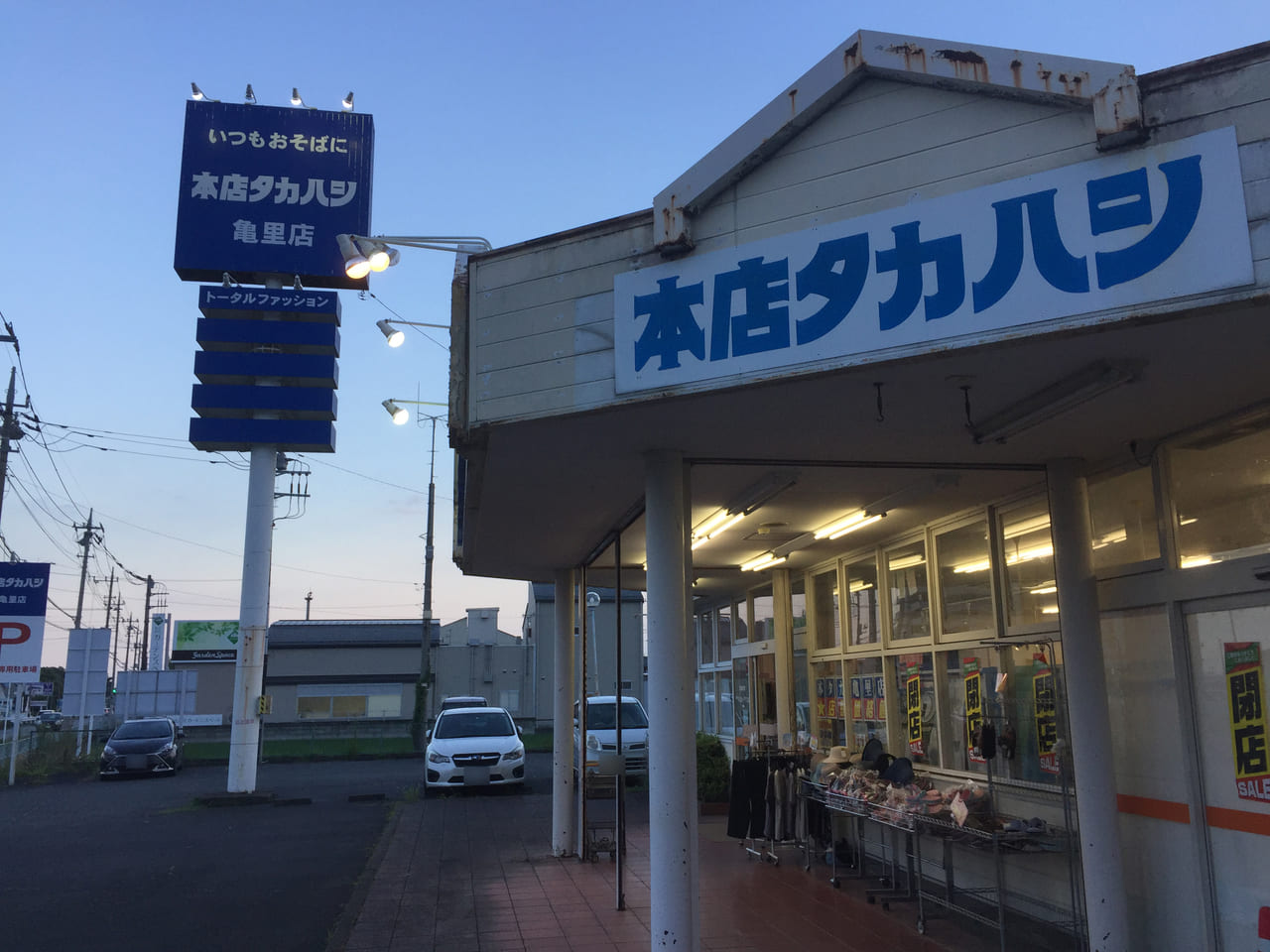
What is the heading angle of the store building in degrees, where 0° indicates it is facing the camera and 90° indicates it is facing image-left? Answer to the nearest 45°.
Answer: approximately 45°

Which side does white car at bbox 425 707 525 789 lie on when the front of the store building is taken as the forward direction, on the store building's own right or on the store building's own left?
on the store building's own right

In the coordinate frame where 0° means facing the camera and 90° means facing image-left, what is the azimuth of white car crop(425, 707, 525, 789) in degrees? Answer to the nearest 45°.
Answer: approximately 0°
